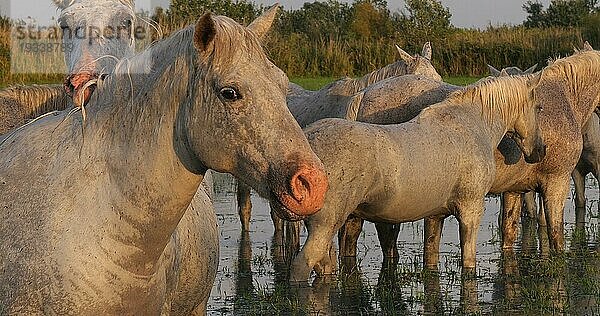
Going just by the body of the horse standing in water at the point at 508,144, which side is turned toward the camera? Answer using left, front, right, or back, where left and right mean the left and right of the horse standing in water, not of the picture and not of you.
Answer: right

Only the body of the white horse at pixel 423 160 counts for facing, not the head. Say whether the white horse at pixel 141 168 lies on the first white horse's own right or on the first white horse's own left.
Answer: on the first white horse's own right

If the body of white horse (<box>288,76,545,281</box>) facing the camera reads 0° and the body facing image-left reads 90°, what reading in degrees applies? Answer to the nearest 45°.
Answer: approximately 270°

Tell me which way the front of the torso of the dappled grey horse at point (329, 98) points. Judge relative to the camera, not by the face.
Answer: to the viewer's right

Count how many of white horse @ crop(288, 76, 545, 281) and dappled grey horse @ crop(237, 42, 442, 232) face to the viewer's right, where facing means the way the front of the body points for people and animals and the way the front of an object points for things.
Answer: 2

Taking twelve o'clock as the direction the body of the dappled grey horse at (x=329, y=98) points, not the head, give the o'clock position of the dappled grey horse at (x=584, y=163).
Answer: the dappled grey horse at (x=584, y=163) is roughly at 11 o'clock from the dappled grey horse at (x=329, y=98).

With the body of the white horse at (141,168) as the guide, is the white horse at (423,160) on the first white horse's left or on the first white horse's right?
on the first white horse's left
